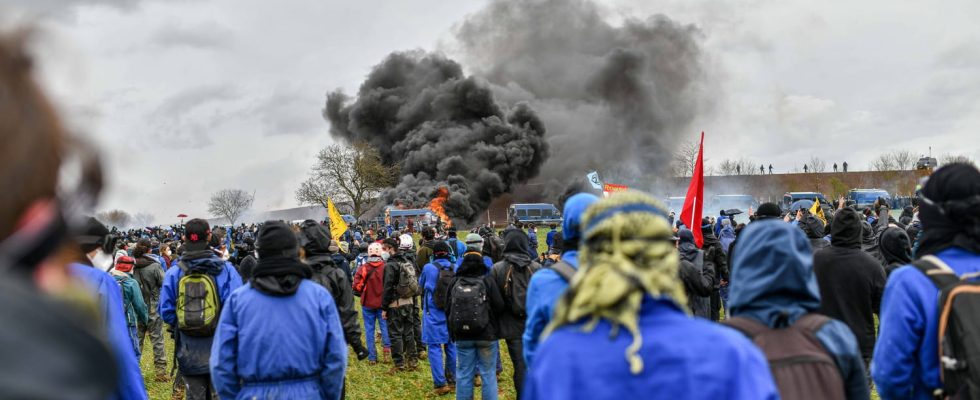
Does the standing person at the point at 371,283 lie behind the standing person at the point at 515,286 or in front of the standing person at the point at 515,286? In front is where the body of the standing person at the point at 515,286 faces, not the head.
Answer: in front

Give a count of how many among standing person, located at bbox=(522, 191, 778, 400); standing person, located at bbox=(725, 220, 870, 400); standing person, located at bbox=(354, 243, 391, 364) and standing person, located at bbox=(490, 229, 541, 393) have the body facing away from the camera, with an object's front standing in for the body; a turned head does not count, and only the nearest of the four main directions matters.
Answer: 4

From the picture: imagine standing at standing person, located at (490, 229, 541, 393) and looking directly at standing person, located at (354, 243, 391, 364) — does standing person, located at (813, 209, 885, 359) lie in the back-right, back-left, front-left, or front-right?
back-right

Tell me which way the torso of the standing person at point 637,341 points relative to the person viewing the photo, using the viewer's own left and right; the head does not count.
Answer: facing away from the viewer

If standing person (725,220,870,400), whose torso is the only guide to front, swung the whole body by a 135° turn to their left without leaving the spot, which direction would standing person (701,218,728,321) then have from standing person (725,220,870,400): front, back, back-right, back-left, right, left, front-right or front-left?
back-right

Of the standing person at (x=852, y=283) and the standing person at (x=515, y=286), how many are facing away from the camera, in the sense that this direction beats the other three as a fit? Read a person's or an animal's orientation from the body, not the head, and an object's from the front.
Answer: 2

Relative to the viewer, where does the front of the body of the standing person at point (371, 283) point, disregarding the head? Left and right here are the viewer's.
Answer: facing away from the viewer

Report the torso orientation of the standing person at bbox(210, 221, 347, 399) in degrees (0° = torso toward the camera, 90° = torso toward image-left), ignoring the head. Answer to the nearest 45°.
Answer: approximately 180°

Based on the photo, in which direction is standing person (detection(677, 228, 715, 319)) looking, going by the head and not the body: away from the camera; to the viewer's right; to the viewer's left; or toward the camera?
away from the camera

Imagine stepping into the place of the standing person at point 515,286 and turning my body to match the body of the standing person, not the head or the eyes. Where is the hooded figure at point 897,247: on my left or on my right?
on my right

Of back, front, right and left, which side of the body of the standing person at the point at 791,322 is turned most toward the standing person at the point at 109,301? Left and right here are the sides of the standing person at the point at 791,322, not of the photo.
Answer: left

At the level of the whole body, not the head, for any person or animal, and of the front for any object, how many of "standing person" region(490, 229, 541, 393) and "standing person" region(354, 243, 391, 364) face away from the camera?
2

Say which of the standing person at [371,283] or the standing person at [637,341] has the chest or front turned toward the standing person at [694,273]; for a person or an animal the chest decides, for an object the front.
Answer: the standing person at [637,341]

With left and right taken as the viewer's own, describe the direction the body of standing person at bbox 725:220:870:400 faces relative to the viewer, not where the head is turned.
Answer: facing away from the viewer

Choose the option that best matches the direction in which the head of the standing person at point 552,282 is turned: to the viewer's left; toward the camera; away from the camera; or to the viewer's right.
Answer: away from the camera

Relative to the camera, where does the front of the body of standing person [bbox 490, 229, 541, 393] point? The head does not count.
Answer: away from the camera

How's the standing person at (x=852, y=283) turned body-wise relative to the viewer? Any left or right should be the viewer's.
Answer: facing away from the viewer

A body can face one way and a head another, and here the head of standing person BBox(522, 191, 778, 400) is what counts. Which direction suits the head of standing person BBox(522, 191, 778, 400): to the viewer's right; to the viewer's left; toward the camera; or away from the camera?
away from the camera
